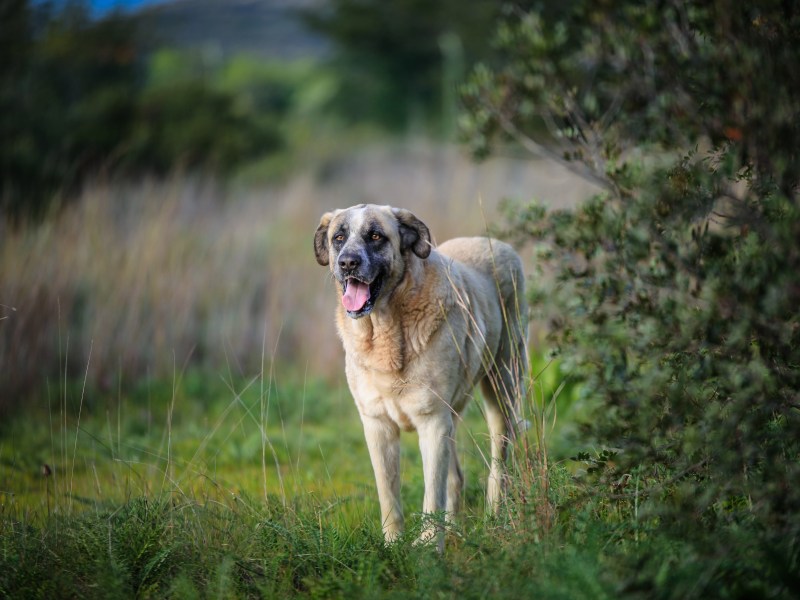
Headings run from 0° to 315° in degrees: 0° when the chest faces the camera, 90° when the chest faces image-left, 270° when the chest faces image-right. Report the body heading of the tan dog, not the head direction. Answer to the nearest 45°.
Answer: approximately 45°
